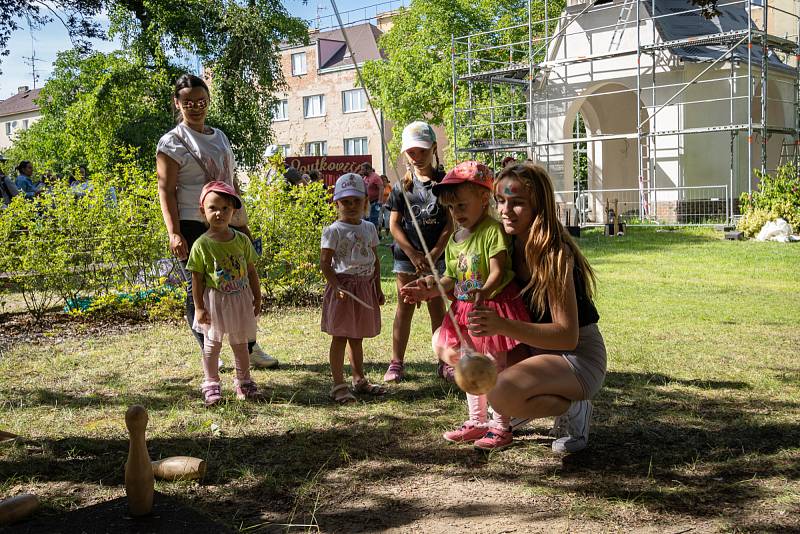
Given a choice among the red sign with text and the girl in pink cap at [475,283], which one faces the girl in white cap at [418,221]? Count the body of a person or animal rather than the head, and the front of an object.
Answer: the red sign with text

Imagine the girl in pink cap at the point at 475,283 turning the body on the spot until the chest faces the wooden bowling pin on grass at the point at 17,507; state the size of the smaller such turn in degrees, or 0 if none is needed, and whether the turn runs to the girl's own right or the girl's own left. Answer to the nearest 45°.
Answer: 0° — they already face it

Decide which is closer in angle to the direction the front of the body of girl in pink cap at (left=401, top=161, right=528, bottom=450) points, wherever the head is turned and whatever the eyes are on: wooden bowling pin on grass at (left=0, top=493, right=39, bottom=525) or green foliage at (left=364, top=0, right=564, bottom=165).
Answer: the wooden bowling pin on grass

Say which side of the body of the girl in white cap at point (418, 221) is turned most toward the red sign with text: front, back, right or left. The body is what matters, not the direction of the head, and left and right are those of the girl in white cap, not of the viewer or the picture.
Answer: back

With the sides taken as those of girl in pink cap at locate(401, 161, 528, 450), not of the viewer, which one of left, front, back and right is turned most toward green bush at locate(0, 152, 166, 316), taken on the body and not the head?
right

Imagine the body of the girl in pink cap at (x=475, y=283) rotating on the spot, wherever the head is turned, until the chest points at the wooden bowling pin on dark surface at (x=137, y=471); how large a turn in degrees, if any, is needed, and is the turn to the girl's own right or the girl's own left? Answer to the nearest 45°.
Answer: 0° — they already face it

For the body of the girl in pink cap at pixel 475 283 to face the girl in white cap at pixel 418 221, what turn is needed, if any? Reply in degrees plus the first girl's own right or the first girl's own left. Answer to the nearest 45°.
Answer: approximately 135° to the first girl's own right

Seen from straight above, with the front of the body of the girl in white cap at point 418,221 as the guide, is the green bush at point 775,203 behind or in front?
behind

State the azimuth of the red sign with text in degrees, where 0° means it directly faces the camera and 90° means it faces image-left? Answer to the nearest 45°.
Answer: approximately 0°
